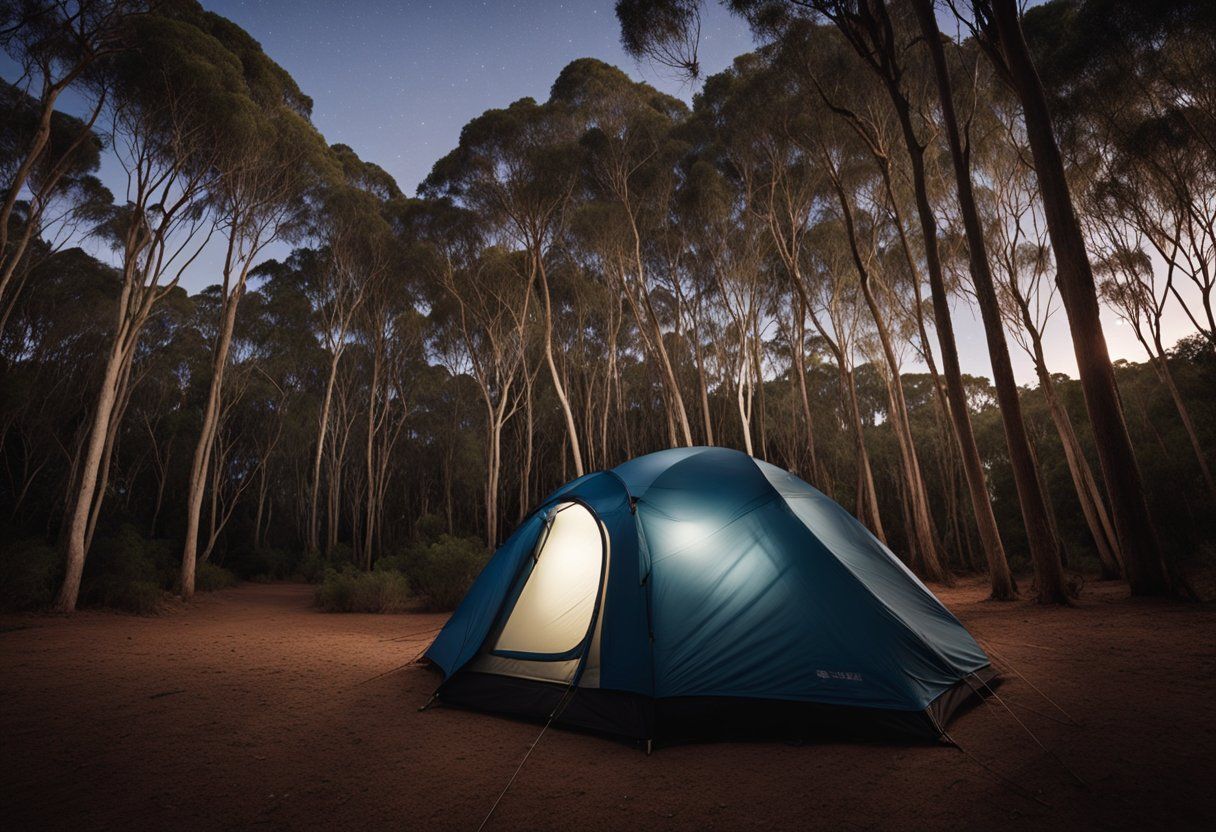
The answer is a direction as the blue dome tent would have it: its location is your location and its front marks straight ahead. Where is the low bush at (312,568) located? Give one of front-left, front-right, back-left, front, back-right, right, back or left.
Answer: right

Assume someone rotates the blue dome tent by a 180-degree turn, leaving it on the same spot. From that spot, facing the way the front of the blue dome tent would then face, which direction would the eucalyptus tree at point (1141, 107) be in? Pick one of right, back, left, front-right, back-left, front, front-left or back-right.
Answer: front

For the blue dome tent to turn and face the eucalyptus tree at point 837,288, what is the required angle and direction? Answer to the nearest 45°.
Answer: approximately 135° to its right

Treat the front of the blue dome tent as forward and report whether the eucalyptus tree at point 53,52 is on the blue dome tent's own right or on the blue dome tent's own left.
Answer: on the blue dome tent's own right

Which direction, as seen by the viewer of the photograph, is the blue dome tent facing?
facing the viewer and to the left of the viewer

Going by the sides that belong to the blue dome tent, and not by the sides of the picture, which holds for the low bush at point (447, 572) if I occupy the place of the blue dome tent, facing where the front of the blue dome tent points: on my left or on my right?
on my right

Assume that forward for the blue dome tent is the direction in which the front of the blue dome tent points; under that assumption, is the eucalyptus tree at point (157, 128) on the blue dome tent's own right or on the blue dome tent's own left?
on the blue dome tent's own right

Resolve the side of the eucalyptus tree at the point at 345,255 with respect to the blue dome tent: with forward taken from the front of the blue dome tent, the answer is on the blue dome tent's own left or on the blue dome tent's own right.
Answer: on the blue dome tent's own right

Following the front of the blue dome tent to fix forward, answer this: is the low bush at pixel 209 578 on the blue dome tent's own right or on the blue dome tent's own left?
on the blue dome tent's own right

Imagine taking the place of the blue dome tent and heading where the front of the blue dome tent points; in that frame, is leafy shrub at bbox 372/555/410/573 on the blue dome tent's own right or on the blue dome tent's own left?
on the blue dome tent's own right
